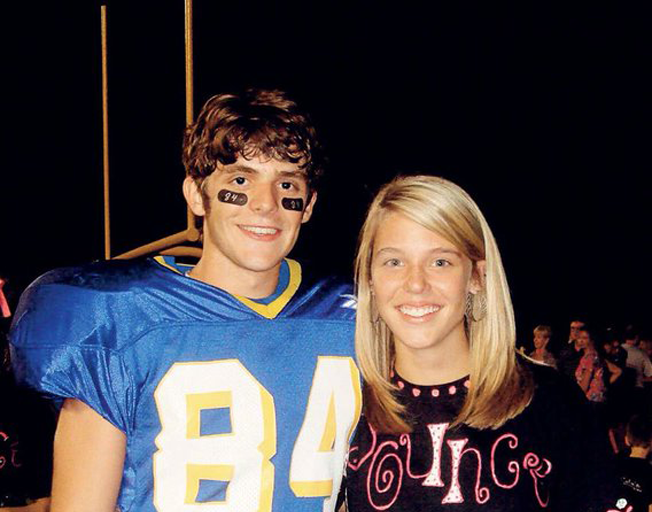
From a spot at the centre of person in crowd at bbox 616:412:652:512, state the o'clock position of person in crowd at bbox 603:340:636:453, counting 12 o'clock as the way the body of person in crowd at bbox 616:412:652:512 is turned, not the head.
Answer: person in crowd at bbox 603:340:636:453 is roughly at 12 o'clock from person in crowd at bbox 616:412:652:512.

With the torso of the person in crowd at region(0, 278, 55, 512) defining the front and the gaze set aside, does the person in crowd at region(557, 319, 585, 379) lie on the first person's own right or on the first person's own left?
on the first person's own left

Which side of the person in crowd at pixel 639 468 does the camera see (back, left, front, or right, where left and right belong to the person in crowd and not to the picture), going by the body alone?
back
